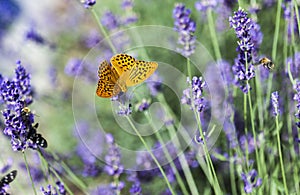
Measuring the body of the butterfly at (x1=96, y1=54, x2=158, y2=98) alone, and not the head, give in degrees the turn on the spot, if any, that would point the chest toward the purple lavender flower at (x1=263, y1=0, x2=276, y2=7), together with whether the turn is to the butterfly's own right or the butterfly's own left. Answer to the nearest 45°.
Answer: approximately 90° to the butterfly's own left

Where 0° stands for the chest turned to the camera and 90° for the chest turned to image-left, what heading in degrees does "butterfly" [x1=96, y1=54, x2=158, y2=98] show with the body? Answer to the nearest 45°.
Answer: approximately 315°

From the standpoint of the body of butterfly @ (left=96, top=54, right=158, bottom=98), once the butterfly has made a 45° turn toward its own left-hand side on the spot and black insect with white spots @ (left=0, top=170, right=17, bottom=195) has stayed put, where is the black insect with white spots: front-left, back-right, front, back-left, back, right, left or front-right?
back
